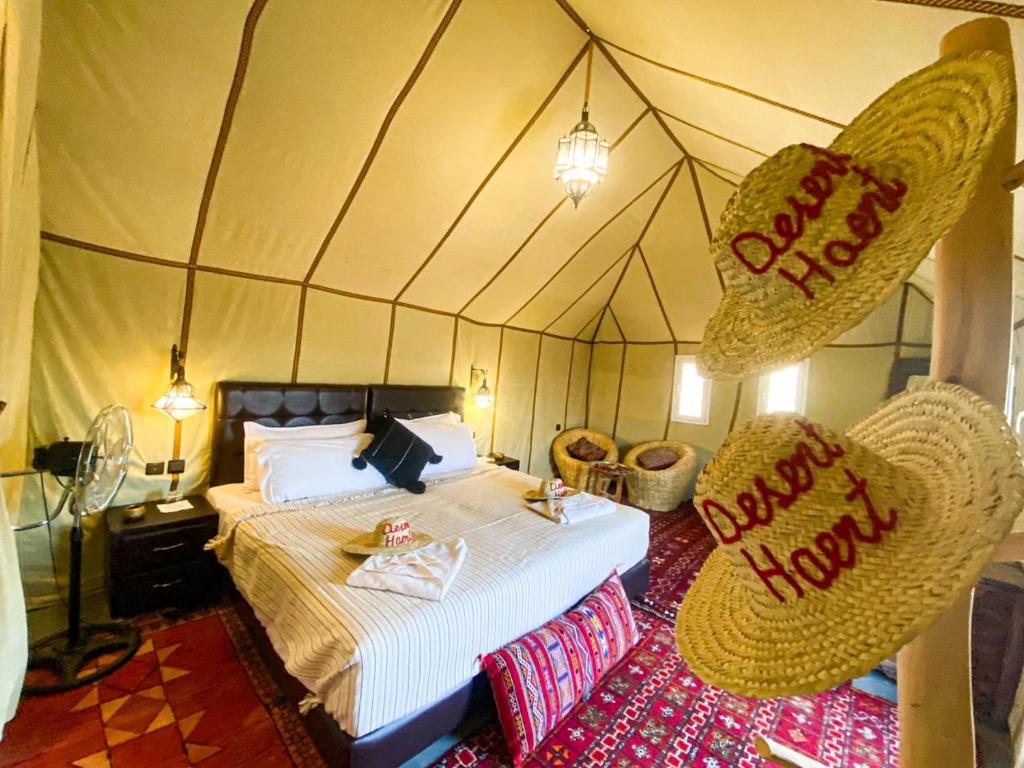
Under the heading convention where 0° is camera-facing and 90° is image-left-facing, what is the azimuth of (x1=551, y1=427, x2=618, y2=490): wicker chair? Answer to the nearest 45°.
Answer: approximately 315°

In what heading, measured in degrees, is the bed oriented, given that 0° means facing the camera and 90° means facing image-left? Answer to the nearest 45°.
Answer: approximately 315°

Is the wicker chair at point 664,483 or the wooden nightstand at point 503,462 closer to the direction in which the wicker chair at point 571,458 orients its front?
the wicker chair

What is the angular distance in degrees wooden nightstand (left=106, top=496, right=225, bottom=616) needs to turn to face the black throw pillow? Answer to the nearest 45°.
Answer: approximately 45° to its left

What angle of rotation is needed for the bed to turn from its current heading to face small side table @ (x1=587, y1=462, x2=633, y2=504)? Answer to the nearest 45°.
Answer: approximately 90° to its left

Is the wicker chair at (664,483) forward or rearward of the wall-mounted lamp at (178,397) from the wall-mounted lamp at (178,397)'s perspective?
forward

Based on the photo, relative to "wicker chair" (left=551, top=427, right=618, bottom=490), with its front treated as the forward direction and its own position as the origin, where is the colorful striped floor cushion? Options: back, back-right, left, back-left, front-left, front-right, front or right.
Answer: front-right

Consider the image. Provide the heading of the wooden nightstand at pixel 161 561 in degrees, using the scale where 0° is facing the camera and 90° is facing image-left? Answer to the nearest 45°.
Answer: approximately 315°
